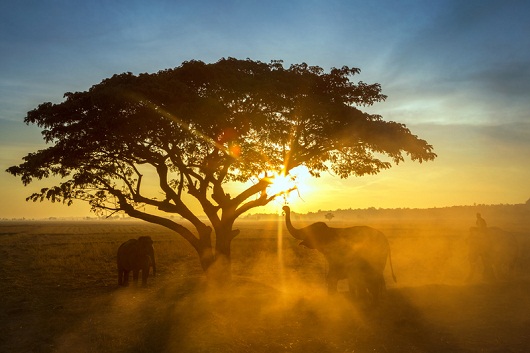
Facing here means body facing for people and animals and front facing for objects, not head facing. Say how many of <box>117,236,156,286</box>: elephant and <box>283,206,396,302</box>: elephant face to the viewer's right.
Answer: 1

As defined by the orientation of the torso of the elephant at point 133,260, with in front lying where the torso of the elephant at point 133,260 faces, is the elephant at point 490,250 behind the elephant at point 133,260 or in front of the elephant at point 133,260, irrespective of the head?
in front

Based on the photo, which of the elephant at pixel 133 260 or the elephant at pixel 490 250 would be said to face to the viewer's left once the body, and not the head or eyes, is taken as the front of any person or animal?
the elephant at pixel 490 250

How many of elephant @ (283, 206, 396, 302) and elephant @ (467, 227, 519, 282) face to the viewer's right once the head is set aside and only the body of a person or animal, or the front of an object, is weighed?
0

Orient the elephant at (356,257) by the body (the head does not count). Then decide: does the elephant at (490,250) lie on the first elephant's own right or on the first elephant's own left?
on the first elephant's own right

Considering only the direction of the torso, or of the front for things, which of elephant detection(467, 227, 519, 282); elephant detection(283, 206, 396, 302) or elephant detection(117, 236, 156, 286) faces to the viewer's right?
elephant detection(117, 236, 156, 286)

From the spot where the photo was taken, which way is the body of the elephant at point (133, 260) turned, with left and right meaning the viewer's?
facing to the right of the viewer

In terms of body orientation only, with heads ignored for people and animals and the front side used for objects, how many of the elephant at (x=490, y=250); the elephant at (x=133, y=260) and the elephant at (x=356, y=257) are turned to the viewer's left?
2

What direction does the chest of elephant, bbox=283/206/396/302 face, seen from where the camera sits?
to the viewer's left

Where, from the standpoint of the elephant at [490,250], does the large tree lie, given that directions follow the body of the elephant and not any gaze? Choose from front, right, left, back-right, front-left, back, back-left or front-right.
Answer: front-left

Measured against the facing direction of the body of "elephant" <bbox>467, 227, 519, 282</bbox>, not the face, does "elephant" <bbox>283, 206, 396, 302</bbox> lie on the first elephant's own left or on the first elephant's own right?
on the first elephant's own left

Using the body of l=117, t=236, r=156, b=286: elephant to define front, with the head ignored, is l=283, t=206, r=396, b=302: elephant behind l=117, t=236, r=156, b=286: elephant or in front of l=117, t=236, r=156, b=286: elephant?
in front

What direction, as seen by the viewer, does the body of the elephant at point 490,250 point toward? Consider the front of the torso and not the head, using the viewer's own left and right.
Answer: facing to the left of the viewer

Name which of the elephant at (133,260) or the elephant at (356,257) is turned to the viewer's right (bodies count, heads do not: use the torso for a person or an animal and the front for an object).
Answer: the elephant at (133,260)
